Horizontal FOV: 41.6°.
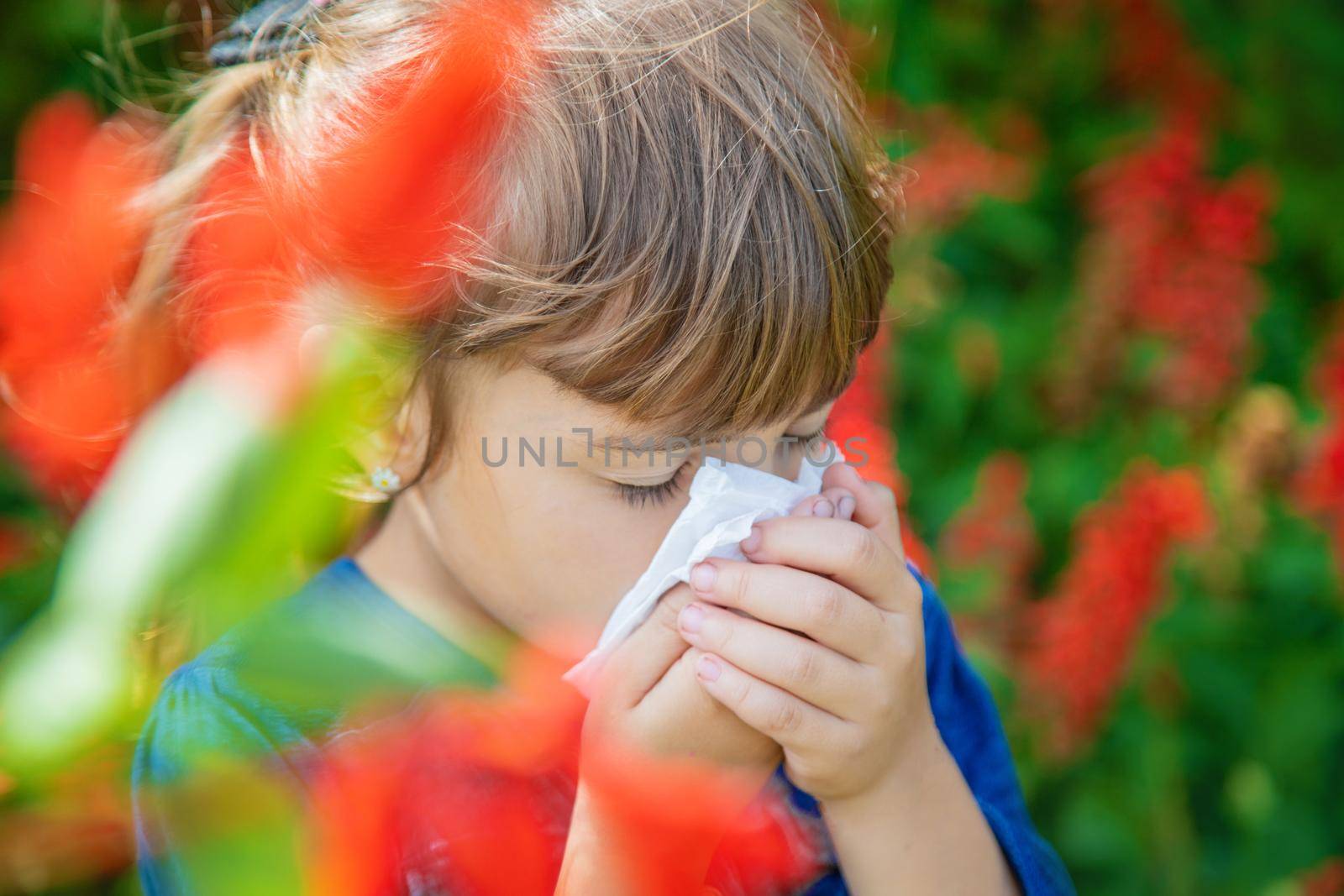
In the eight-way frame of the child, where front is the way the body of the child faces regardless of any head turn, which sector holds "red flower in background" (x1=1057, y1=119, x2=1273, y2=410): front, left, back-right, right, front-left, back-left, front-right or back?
left

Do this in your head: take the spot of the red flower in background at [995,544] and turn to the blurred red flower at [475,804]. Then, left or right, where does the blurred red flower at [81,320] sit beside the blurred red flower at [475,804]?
right

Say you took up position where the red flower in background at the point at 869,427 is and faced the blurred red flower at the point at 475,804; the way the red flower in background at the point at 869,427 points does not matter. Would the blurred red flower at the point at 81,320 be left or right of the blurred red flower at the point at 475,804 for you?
right

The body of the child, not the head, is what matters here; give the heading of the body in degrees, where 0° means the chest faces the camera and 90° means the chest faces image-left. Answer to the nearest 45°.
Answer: approximately 315°

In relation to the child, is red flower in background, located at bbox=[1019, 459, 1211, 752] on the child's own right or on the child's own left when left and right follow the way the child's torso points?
on the child's own left

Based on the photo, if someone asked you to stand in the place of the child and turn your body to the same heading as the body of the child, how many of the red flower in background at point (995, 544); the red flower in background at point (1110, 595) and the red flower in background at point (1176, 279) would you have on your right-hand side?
0

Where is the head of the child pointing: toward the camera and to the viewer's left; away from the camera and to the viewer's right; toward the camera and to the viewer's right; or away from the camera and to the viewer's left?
toward the camera and to the viewer's right
